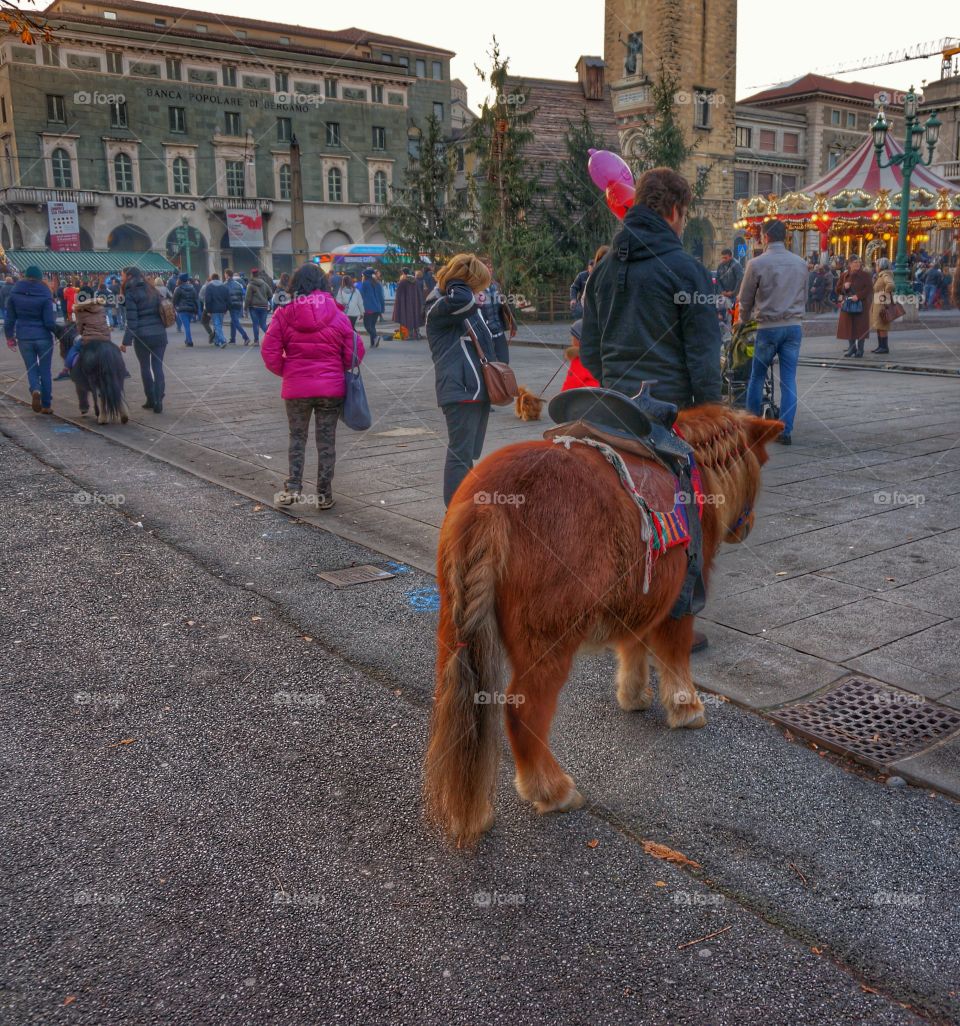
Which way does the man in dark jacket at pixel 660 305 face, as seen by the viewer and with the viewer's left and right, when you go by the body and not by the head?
facing away from the viewer and to the right of the viewer

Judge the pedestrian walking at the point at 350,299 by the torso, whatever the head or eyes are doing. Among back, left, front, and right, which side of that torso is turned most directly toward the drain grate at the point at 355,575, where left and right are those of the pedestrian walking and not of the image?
back

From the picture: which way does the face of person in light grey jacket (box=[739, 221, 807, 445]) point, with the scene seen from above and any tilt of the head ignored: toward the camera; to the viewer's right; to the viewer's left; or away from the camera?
away from the camera

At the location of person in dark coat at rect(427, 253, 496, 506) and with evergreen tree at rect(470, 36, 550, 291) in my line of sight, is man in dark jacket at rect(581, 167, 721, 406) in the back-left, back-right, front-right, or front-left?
back-right

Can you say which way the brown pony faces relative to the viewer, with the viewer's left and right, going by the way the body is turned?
facing away from the viewer and to the right of the viewer

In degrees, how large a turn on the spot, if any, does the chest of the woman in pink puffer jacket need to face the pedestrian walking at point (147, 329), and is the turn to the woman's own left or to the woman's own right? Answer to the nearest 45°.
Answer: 0° — they already face them

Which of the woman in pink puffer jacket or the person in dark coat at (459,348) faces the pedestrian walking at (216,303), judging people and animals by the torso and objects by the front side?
the woman in pink puffer jacket

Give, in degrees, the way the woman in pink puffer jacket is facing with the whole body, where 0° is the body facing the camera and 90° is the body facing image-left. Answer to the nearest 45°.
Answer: approximately 180°

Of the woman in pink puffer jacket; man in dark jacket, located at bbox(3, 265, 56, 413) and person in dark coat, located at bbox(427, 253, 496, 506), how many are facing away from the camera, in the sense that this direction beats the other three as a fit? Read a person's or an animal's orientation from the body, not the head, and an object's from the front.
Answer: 2

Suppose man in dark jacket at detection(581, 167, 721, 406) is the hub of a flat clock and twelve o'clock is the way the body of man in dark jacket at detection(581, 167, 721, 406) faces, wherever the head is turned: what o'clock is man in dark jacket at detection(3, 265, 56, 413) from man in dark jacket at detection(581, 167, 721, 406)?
man in dark jacket at detection(3, 265, 56, 413) is roughly at 9 o'clock from man in dark jacket at detection(581, 167, 721, 406).

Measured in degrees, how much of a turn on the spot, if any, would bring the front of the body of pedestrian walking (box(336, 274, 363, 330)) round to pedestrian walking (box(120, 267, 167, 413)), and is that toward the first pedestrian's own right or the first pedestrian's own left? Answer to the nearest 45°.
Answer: approximately 180°
